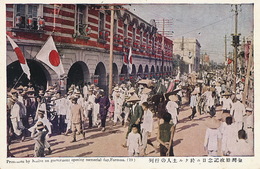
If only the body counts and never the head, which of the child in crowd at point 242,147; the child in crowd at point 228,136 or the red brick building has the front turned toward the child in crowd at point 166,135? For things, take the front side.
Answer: the red brick building

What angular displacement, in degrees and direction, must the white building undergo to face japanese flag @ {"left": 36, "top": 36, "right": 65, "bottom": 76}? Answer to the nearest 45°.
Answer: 0° — it already faces it

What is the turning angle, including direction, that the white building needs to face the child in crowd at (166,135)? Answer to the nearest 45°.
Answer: approximately 45° to its left
